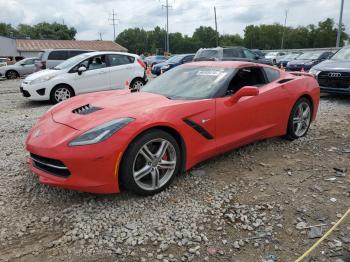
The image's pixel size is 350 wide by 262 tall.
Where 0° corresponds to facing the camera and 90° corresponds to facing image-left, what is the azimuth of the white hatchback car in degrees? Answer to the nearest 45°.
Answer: approximately 45°

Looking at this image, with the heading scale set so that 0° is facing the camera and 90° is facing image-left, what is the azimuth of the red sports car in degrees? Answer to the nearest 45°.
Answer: approximately 45°

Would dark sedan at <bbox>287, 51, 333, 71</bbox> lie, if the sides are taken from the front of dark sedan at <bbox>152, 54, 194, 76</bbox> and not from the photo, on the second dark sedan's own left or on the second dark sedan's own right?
on the second dark sedan's own left

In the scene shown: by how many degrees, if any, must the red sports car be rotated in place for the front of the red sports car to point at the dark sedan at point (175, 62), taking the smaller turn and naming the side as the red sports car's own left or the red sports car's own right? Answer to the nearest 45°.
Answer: approximately 135° to the red sports car's own right

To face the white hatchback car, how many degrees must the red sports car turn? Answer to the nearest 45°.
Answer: approximately 135° to its right

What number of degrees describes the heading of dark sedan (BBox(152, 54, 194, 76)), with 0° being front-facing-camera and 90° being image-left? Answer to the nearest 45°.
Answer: approximately 45°

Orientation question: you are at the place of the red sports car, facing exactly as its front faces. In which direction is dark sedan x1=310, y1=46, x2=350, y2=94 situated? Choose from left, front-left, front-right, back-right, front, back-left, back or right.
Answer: back

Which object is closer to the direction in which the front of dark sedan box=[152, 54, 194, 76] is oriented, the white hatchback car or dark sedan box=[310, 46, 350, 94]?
the white hatchback car

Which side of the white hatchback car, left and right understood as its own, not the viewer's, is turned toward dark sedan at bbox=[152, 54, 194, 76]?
back

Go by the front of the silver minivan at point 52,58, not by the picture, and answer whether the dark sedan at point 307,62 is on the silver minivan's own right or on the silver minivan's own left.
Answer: on the silver minivan's own right
